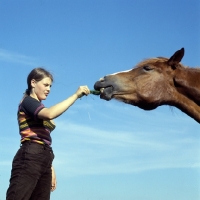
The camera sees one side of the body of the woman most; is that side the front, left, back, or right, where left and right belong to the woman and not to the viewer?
right

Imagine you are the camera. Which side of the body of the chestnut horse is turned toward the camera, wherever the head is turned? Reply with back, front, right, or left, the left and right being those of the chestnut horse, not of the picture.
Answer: left
